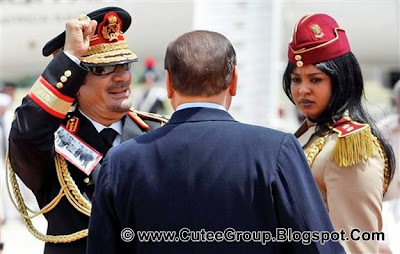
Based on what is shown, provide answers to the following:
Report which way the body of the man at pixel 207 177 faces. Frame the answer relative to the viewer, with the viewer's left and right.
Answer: facing away from the viewer

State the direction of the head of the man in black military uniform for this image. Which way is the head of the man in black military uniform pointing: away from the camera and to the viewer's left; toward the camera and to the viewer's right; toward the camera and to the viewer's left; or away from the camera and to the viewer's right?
toward the camera and to the viewer's right

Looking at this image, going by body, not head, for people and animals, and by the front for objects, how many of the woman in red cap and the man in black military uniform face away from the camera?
0

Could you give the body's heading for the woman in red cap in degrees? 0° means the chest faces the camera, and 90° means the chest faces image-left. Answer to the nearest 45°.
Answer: approximately 45°

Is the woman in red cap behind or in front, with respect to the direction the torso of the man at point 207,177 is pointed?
in front

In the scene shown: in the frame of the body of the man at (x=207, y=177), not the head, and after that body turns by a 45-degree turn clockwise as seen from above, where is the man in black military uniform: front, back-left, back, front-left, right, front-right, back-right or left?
left

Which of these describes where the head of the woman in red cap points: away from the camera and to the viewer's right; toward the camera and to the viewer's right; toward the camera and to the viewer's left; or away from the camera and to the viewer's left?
toward the camera and to the viewer's left

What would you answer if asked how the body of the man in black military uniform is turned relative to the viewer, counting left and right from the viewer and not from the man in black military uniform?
facing the viewer and to the right of the viewer

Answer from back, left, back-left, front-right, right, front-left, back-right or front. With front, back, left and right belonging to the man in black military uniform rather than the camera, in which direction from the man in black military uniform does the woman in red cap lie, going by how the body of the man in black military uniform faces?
front-left
